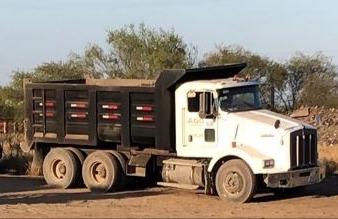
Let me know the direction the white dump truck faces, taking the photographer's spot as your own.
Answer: facing the viewer and to the right of the viewer
